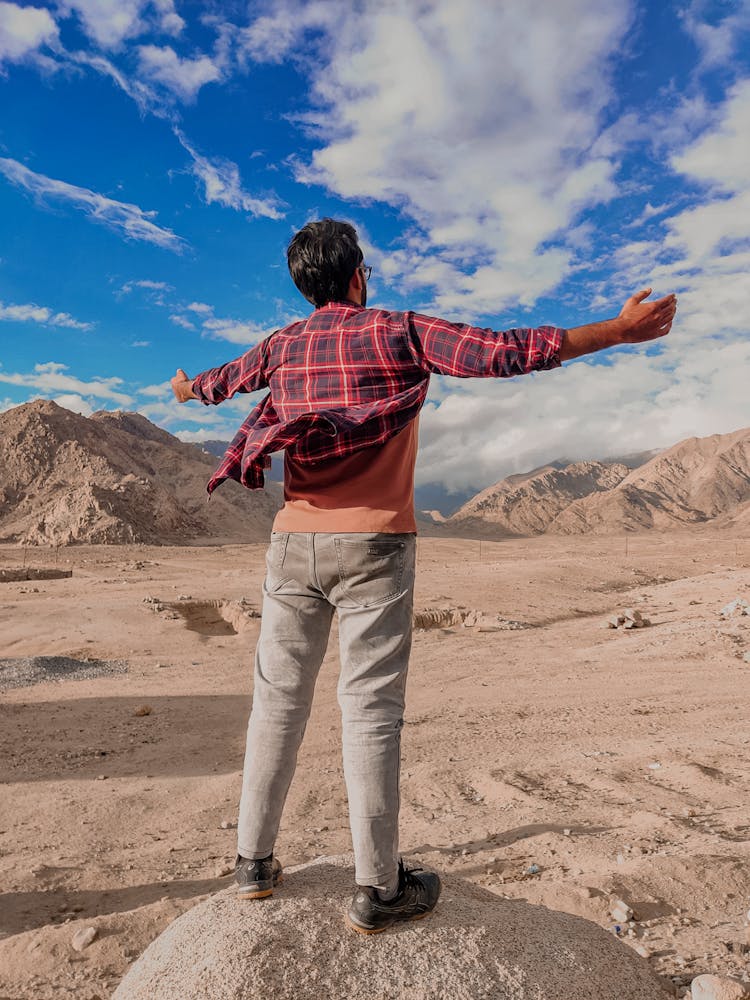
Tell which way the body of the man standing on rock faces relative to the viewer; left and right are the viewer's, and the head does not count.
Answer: facing away from the viewer and to the right of the viewer

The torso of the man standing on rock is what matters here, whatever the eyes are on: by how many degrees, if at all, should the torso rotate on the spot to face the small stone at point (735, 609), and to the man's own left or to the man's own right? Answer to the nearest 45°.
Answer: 0° — they already face it

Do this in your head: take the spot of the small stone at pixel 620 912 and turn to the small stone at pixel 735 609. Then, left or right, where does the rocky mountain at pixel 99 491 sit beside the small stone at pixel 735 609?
left

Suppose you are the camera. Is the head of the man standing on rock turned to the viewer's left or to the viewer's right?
to the viewer's right
